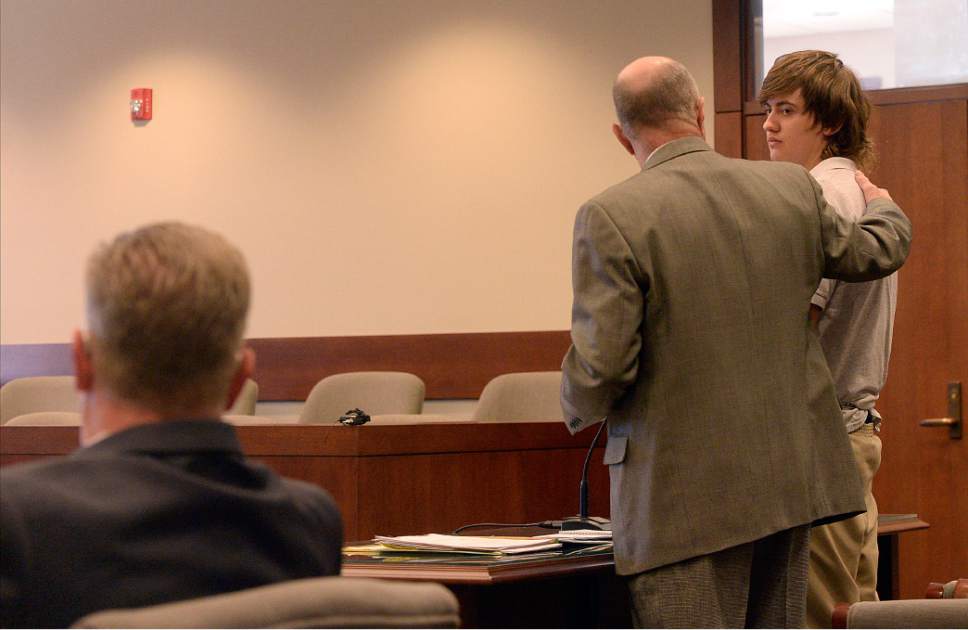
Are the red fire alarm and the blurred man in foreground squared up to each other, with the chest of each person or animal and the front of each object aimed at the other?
yes

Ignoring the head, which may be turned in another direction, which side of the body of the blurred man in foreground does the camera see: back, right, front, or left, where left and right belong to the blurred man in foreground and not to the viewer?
back

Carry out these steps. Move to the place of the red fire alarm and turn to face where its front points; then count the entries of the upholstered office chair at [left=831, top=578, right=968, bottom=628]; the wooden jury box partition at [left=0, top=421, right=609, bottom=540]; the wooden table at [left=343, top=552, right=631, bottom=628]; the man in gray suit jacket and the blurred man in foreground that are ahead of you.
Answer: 5

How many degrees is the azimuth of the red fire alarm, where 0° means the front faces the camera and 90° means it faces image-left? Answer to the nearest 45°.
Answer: approximately 0°

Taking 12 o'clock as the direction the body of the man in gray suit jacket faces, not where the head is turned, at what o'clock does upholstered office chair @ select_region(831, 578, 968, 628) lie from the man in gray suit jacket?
The upholstered office chair is roughly at 5 o'clock from the man in gray suit jacket.

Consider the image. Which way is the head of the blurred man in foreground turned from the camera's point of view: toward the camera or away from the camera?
away from the camera

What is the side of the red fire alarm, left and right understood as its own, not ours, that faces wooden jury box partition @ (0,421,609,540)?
front

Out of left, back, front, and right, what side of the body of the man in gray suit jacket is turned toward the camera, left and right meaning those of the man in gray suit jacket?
back

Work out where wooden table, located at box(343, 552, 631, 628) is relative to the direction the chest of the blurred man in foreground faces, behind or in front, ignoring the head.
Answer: in front

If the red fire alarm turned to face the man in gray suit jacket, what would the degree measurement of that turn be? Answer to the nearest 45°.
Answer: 0° — it already faces them

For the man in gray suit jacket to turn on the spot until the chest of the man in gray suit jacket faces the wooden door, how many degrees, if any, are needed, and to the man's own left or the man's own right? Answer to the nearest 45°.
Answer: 0° — they already face it

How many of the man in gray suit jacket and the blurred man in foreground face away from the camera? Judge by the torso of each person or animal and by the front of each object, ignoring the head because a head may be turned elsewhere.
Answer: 2

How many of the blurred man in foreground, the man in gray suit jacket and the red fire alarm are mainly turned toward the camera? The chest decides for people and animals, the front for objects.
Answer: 1
